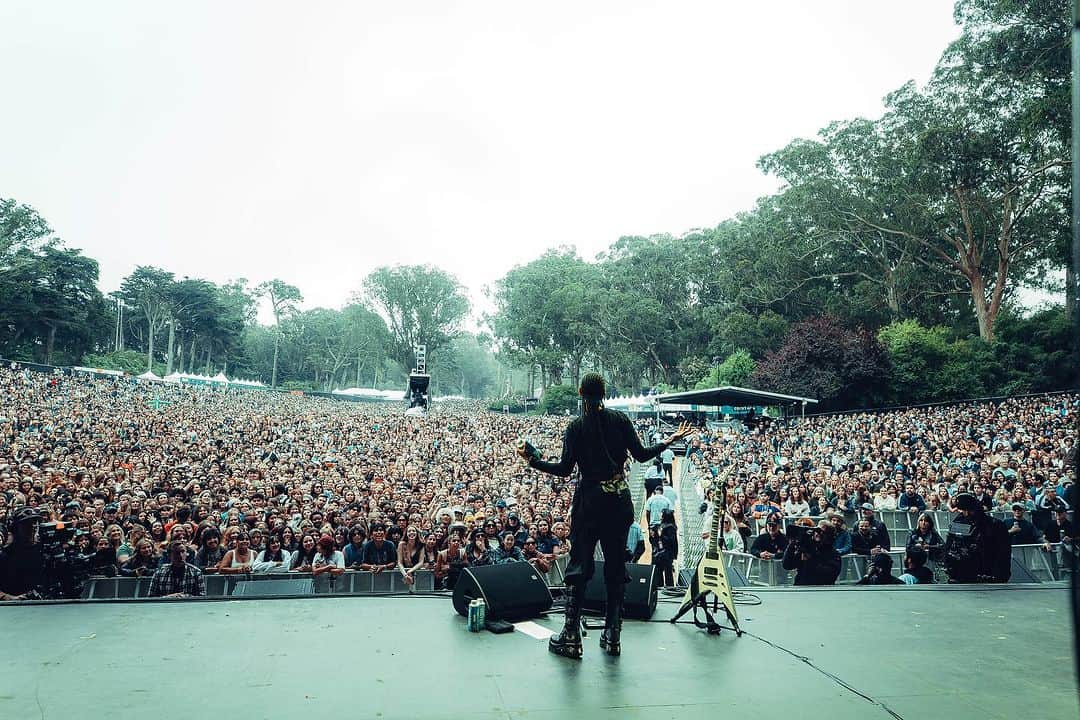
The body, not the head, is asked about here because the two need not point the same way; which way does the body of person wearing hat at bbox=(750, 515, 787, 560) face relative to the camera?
toward the camera

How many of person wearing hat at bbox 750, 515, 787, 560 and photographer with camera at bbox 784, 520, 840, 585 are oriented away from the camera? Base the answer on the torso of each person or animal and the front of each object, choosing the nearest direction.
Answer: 0

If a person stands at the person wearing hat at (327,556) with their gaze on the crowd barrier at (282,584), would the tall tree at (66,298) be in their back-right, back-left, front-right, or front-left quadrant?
back-right

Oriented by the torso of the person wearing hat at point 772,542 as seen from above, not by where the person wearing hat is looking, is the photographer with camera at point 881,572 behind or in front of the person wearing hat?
in front

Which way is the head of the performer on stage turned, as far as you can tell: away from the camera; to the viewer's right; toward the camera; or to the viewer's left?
away from the camera

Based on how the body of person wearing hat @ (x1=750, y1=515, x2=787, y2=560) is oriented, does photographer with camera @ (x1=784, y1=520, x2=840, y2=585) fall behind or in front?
in front

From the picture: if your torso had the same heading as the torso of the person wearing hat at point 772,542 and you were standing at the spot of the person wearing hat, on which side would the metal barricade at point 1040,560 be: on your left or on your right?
on your left

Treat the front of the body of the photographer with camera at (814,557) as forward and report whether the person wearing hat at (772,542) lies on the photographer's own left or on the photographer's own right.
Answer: on the photographer's own right

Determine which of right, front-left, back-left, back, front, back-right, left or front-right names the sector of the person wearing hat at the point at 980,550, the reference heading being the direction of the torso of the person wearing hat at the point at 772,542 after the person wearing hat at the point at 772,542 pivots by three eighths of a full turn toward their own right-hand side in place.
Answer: back
